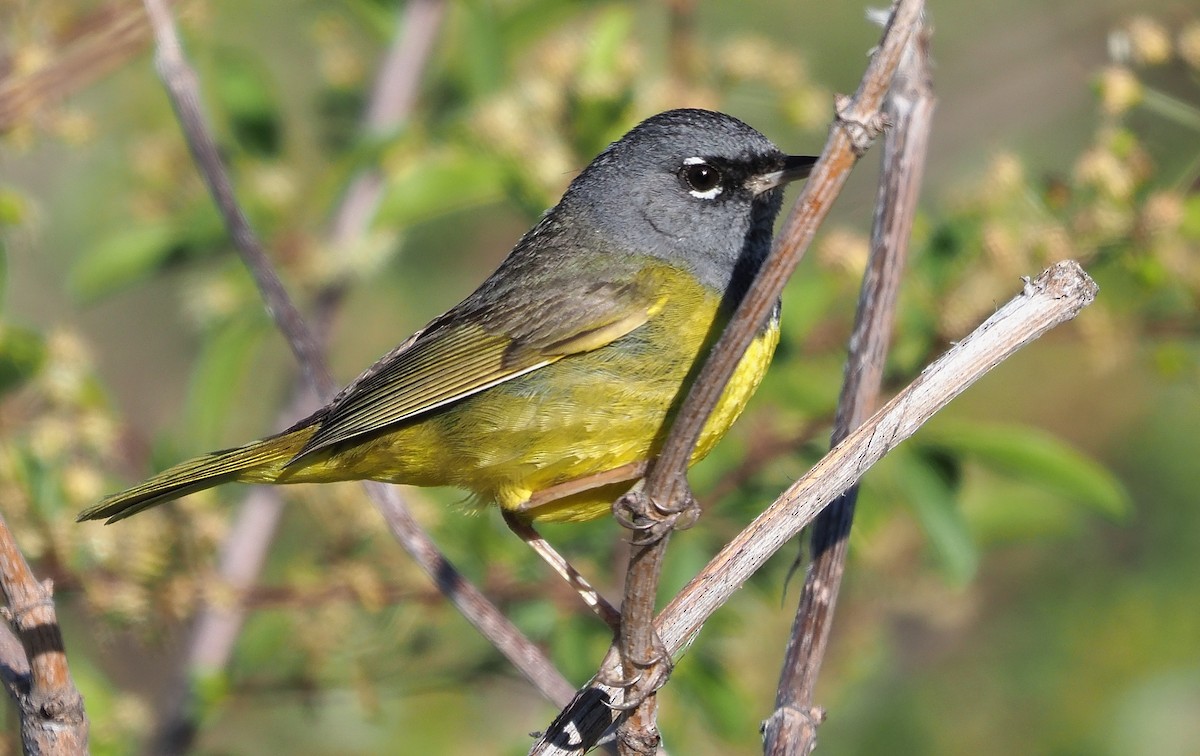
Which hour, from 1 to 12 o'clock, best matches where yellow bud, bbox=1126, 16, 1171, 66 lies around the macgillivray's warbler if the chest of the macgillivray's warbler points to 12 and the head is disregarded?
The yellow bud is roughly at 10 o'clock from the macgillivray's warbler.

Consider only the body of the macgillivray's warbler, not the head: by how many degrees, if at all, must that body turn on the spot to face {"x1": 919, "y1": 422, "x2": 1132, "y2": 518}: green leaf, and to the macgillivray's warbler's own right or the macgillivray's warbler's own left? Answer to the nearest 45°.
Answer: approximately 45° to the macgillivray's warbler's own left

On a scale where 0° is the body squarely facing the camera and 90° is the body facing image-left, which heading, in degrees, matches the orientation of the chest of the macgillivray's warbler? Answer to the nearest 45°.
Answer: approximately 270°

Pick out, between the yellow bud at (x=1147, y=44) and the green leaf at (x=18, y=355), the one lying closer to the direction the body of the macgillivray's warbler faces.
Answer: the yellow bud
